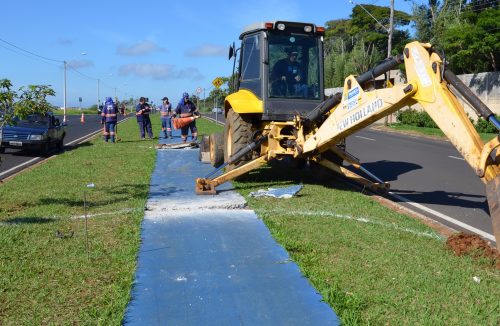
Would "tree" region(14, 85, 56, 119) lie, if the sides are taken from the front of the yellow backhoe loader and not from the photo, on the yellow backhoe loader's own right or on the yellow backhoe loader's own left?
on the yellow backhoe loader's own left

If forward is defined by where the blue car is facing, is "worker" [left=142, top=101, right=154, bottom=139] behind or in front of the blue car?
behind

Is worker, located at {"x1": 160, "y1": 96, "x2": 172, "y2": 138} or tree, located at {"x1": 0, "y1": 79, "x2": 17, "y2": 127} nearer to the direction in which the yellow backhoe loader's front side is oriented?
the worker

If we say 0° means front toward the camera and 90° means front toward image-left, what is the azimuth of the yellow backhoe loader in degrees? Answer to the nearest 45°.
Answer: approximately 135°

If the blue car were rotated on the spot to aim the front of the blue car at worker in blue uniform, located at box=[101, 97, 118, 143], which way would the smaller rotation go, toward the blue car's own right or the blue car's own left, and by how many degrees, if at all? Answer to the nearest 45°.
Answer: approximately 180°

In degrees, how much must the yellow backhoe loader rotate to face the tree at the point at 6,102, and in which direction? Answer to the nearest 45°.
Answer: approximately 90° to its left

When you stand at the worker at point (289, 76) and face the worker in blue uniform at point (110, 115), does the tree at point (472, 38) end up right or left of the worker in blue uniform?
right
